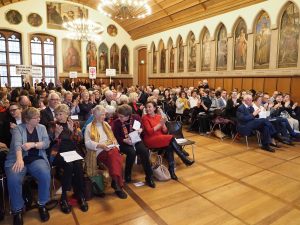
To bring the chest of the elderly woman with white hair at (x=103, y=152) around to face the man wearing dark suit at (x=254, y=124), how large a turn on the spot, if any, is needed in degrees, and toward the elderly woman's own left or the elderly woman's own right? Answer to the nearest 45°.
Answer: approximately 90° to the elderly woman's own left

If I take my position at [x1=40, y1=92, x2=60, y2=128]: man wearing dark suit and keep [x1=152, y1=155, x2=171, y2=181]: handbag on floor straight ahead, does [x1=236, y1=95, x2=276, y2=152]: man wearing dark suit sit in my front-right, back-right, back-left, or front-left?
front-left

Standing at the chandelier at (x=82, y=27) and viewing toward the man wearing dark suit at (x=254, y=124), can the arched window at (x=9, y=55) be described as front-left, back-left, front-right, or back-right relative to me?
back-right

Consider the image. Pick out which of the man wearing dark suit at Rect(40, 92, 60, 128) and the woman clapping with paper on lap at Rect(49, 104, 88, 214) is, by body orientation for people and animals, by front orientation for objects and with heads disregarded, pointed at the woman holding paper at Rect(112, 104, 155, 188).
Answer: the man wearing dark suit

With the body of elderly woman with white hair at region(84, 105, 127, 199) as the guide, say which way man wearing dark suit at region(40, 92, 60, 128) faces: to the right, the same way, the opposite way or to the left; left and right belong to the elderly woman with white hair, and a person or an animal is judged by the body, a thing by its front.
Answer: the same way

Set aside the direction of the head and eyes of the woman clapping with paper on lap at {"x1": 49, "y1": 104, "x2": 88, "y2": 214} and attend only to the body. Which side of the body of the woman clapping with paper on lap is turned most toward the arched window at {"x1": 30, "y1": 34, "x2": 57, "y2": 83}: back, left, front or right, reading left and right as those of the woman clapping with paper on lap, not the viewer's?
back

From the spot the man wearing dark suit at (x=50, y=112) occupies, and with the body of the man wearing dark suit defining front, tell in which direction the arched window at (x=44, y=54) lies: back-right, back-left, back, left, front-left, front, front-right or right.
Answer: back-left

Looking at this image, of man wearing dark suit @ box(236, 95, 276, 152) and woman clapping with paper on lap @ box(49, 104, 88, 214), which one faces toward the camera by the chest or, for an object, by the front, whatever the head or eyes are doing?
the woman clapping with paper on lap

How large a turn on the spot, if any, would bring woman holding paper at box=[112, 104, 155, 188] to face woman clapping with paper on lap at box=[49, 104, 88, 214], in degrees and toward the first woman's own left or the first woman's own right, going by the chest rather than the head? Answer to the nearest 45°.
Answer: approximately 90° to the first woman's own right

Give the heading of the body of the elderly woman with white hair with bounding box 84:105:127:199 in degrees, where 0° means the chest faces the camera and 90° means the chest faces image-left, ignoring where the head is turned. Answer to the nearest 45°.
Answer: approximately 315°

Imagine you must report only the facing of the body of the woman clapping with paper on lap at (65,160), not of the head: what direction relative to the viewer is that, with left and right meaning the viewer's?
facing the viewer
